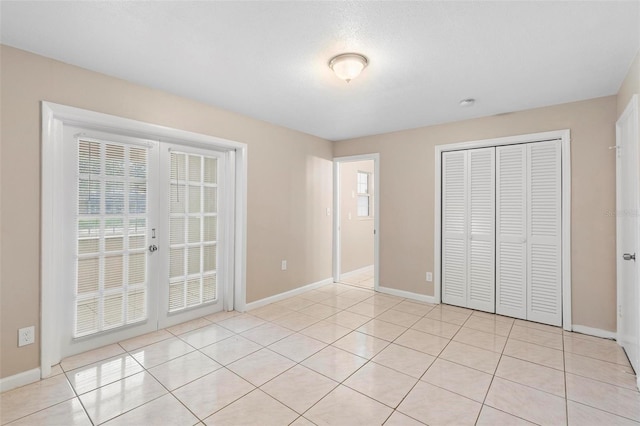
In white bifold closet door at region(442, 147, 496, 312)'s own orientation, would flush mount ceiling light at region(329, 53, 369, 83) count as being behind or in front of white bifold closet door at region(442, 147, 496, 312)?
in front

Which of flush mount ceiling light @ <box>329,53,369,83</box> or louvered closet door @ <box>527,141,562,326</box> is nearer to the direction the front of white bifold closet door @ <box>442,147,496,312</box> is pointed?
the flush mount ceiling light

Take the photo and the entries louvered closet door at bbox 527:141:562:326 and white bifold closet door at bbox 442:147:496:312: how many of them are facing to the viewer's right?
0

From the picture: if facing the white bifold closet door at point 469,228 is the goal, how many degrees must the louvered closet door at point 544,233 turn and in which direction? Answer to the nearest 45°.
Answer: approximately 45° to its right

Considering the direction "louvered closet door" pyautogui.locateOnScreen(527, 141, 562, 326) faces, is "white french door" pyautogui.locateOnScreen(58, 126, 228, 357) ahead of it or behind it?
ahead

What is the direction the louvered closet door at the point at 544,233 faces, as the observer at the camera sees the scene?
facing the viewer and to the left of the viewer

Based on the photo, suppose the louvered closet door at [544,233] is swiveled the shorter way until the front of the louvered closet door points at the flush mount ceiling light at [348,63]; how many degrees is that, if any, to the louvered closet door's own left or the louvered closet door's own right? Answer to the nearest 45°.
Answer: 0° — it already faces it
